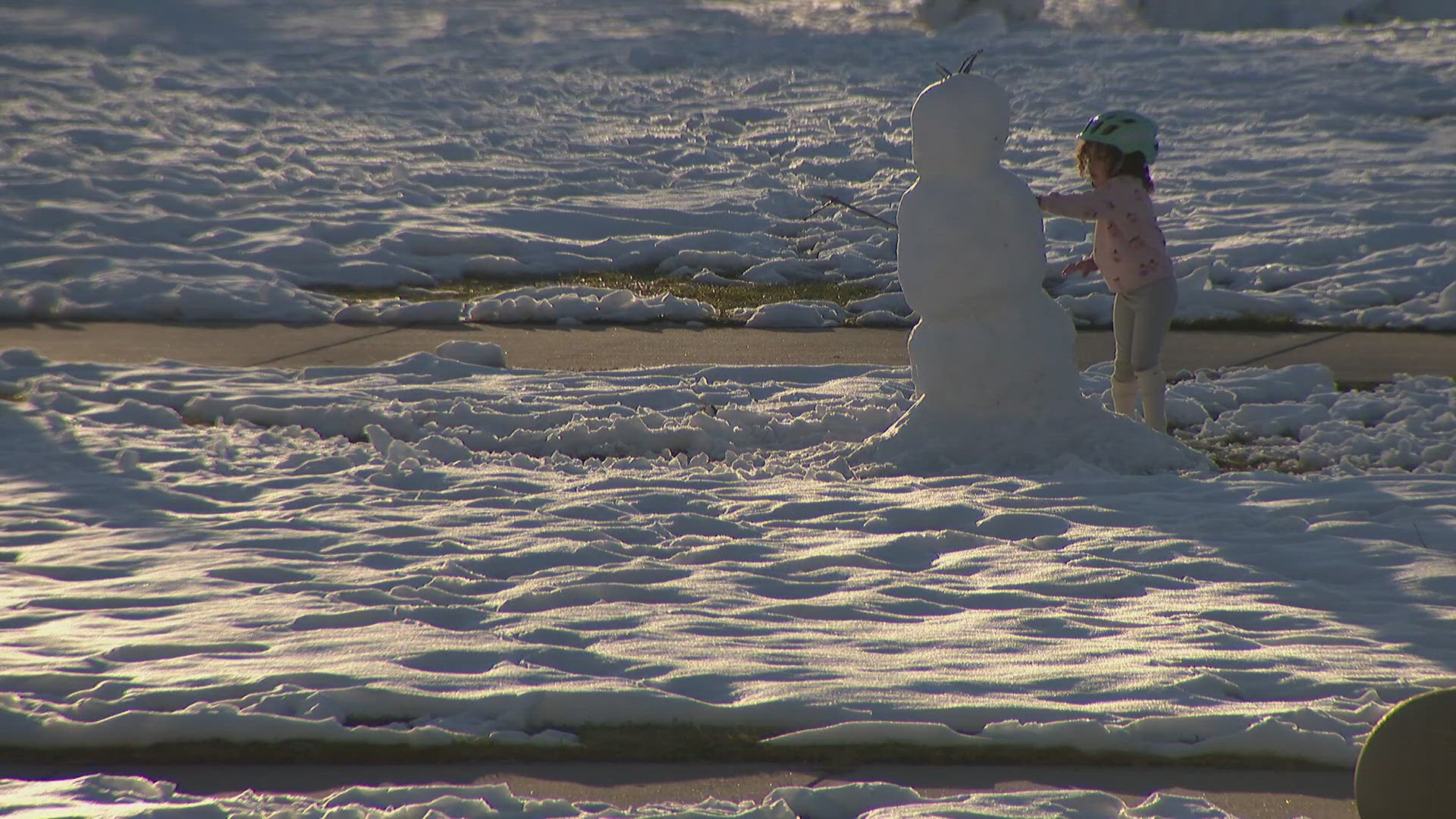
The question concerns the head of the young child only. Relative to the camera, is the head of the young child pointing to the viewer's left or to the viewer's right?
to the viewer's left

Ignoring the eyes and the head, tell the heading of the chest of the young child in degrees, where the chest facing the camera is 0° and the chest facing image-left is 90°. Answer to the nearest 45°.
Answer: approximately 90°

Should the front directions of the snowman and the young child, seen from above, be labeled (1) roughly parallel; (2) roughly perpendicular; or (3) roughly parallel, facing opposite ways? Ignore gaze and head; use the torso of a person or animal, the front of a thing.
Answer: roughly perpendicular
